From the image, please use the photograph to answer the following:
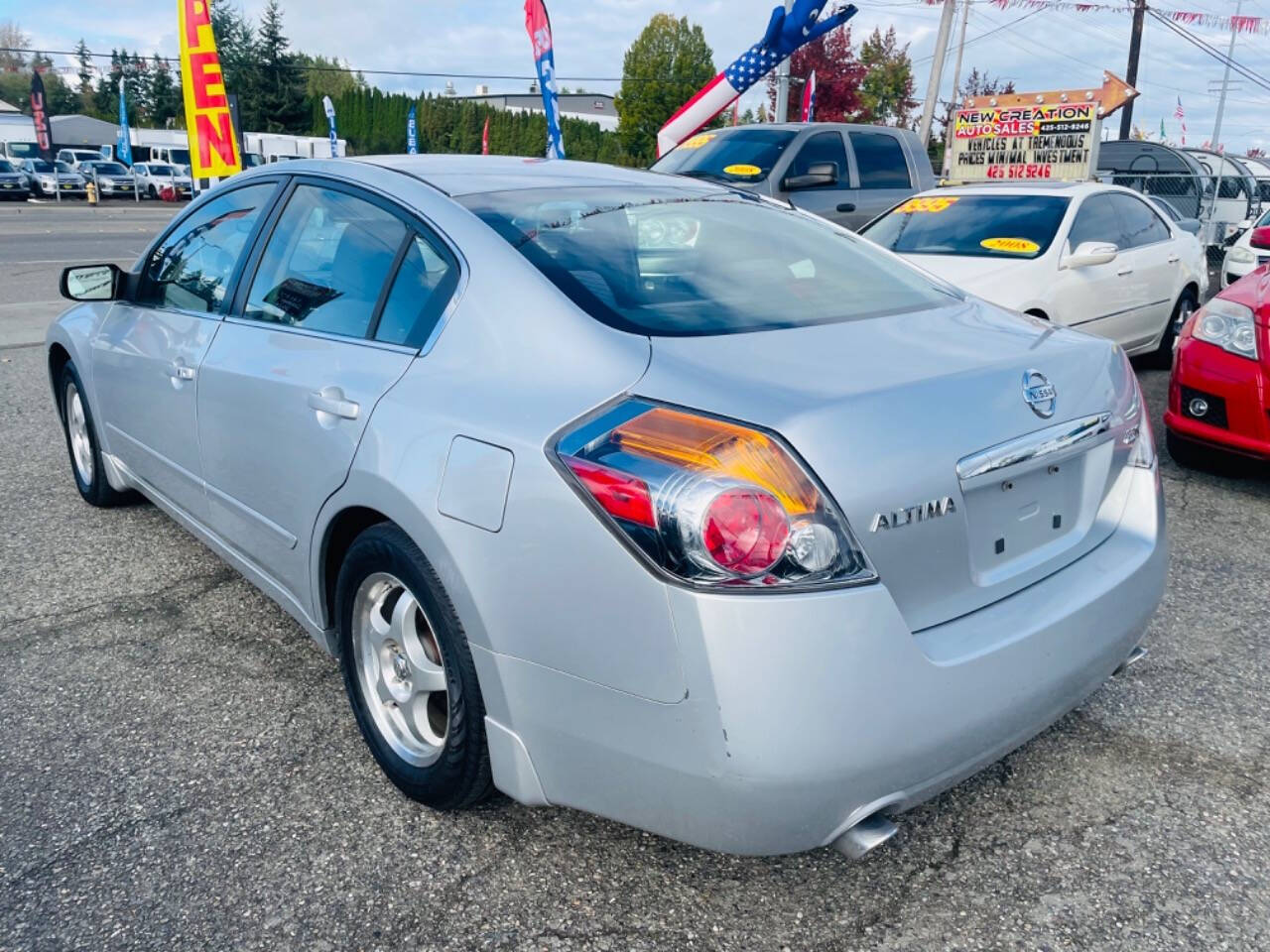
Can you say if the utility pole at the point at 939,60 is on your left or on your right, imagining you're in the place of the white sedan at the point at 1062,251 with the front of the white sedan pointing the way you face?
on your right

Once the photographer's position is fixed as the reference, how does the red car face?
facing the viewer and to the left of the viewer

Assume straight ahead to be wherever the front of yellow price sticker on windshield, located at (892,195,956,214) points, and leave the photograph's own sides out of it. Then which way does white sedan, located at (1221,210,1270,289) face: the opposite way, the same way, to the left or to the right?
the same way

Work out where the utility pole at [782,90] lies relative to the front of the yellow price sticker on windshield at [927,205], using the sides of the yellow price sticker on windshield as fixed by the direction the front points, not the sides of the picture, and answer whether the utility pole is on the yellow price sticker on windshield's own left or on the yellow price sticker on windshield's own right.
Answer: on the yellow price sticker on windshield's own right

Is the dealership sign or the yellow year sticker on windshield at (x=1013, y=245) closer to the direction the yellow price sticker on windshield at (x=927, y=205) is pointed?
the yellow year sticker on windshield

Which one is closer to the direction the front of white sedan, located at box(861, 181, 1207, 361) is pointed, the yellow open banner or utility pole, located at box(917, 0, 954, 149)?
the yellow open banner

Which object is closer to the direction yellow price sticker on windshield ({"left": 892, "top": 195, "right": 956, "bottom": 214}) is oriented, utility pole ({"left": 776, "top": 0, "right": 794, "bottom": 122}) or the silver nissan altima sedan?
the silver nissan altima sedan

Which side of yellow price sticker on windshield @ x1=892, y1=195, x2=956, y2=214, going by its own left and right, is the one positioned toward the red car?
left

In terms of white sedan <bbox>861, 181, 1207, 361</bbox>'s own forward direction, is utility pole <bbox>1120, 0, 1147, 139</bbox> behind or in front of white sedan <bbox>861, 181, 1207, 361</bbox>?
behind

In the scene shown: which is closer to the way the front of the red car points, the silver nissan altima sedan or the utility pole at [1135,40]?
the silver nissan altima sedan

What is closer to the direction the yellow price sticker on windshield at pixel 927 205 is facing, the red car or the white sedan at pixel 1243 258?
the red car

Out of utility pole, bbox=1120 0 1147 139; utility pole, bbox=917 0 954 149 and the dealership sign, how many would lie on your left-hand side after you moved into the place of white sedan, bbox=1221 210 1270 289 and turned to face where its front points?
0

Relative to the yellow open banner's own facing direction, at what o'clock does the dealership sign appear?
The dealership sign is roughly at 9 o'clock from the yellow open banner.

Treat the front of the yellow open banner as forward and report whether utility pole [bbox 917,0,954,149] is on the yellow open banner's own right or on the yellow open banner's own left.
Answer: on the yellow open banner's own left

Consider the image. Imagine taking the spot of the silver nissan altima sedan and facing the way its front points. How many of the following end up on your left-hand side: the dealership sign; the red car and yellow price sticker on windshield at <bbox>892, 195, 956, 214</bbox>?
0

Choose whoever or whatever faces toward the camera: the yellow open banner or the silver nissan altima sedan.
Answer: the yellow open banner

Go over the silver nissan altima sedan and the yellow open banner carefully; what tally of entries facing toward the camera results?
1

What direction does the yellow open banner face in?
toward the camera
